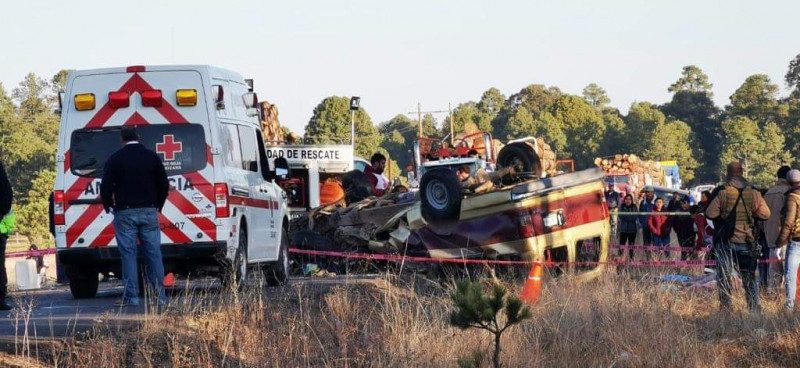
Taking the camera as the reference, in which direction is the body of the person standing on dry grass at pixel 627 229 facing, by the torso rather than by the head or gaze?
toward the camera

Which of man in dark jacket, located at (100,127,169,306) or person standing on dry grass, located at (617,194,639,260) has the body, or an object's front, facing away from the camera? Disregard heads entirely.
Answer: the man in dark jacket

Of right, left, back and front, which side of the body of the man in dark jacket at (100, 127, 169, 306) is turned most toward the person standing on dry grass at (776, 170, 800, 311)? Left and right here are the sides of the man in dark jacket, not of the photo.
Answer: right

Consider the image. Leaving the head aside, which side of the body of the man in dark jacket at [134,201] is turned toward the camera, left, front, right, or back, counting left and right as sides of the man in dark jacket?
back

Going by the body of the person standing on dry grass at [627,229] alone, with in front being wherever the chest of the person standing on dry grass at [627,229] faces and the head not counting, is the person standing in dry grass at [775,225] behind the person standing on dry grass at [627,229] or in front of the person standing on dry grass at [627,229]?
in front

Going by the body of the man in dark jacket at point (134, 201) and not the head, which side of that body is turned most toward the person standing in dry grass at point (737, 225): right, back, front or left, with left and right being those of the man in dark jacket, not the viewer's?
right

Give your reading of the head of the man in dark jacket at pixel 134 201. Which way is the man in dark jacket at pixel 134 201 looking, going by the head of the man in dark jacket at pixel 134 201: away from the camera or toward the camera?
away from the camera

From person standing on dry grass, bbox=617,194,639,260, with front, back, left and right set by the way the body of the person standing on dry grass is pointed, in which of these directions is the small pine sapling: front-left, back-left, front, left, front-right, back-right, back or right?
front

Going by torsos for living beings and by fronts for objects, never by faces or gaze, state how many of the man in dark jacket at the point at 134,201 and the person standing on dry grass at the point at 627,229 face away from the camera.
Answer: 1

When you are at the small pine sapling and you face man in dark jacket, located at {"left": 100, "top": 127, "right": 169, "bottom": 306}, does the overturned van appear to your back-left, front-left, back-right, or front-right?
front-right
